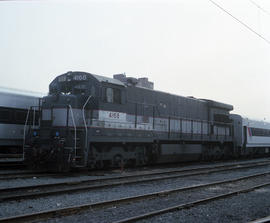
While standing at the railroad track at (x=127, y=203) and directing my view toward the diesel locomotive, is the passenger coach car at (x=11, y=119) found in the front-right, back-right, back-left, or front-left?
front-left

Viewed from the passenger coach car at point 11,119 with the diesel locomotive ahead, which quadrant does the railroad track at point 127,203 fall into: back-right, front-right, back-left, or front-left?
front-right

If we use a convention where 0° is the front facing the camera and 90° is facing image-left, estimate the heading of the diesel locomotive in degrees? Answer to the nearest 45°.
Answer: approximately 45°

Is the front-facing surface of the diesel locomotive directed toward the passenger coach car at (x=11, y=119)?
no

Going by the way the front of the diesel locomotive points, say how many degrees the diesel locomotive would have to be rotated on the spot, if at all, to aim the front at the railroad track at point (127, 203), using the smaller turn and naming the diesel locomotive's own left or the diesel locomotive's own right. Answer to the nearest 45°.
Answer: approximately 45° to the diesel locomotive's own left

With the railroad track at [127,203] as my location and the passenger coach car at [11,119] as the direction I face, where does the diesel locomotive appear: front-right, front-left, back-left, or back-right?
front-right
